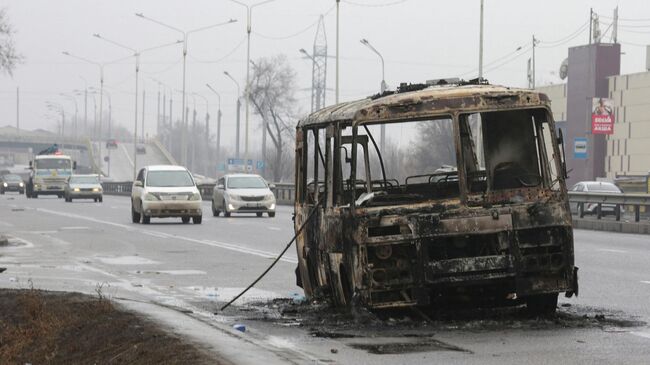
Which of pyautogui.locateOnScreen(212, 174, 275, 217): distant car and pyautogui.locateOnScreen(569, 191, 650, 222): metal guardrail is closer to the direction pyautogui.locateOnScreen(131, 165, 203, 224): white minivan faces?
the metal guardrail

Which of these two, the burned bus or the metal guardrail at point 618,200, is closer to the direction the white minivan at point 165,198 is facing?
the burned bus

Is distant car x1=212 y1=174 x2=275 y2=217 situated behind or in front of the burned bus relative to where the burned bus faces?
behind

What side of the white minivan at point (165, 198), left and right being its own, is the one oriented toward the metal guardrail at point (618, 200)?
left

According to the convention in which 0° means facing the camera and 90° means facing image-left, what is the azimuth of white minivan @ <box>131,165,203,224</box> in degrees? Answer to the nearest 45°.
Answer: approximately 0°

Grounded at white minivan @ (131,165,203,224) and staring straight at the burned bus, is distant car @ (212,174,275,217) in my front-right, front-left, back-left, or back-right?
back-left

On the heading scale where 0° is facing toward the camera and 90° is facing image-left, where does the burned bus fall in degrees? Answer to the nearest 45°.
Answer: approximately 0°

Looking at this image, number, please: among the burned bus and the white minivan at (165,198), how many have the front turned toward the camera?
2

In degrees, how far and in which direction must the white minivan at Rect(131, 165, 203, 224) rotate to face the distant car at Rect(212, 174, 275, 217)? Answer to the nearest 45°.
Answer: approximately 135° to its left

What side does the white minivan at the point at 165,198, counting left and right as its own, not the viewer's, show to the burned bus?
front

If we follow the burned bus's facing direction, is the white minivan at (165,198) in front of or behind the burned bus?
behind
